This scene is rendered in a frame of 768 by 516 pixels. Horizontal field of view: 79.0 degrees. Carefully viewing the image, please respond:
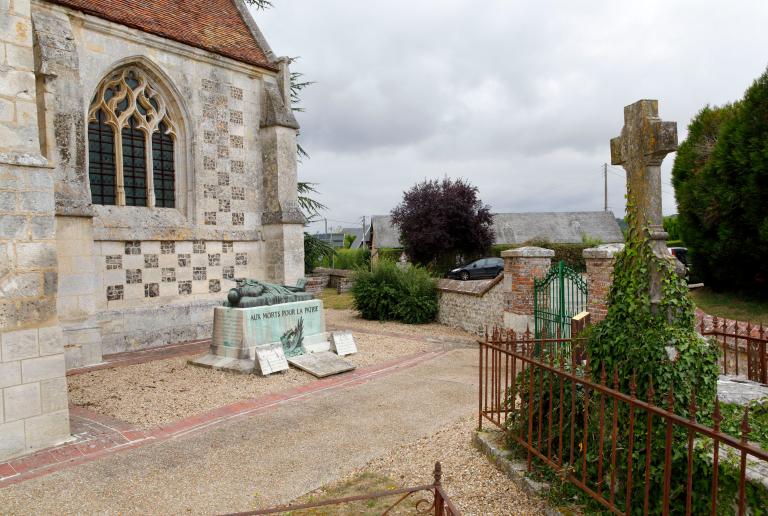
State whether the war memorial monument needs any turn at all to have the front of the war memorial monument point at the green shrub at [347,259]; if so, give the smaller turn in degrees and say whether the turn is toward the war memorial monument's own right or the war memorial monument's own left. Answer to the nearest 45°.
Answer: approximately 135° to the war memorial monument's own left

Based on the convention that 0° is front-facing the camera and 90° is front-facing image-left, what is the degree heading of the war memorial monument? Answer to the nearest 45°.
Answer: approximately 315°

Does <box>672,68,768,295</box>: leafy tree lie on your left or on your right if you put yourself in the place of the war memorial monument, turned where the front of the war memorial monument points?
on your left

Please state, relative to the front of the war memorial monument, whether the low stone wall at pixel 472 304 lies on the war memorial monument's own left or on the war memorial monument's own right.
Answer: on the war memorial monument's own left

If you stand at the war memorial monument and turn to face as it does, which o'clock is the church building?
The church building is roughly at 6 o'clock from the war memorial monument.

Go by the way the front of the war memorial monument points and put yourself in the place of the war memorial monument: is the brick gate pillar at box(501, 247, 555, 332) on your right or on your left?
on your left
